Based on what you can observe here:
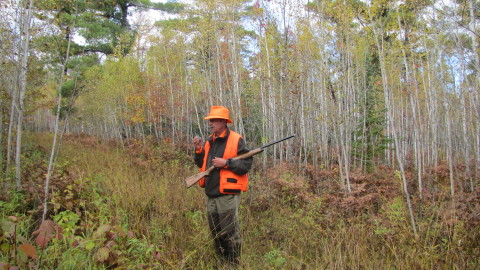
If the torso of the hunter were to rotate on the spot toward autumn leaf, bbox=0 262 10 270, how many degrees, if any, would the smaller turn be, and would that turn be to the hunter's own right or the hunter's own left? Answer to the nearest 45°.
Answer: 0° — they already face it

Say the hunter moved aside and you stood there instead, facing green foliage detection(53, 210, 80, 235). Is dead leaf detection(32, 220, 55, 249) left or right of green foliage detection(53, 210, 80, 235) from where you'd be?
left

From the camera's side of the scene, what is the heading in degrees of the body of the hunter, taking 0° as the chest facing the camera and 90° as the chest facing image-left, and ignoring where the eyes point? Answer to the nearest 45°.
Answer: approximately 45°

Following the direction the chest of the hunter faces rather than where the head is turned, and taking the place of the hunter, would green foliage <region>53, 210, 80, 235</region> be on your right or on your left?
on your right

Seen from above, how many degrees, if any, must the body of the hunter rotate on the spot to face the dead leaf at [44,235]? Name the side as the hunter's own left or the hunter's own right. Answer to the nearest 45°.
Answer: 0° — they already face it
